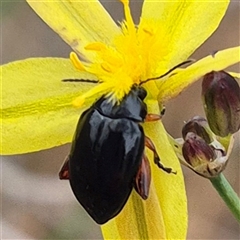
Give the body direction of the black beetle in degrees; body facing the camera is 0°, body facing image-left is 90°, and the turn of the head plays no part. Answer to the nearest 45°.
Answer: approximately 180°
